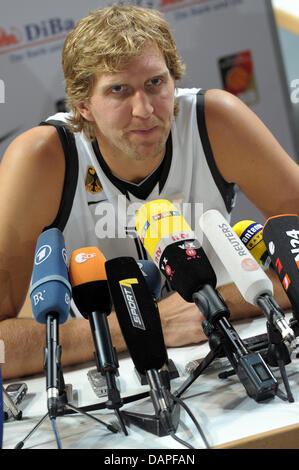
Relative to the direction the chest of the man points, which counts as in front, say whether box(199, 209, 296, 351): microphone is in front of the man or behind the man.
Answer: in front

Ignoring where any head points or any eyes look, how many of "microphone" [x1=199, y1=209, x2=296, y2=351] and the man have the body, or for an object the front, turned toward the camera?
1

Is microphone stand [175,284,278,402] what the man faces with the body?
yes

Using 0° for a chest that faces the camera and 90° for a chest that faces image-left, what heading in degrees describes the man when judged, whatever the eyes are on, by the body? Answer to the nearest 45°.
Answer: approximately 0°

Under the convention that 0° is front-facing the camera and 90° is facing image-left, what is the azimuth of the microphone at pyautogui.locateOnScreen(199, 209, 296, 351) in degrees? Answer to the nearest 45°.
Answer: approximately 135°

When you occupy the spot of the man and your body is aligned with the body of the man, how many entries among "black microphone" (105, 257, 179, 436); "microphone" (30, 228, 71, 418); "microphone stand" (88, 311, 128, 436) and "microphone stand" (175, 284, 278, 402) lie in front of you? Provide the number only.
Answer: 4
